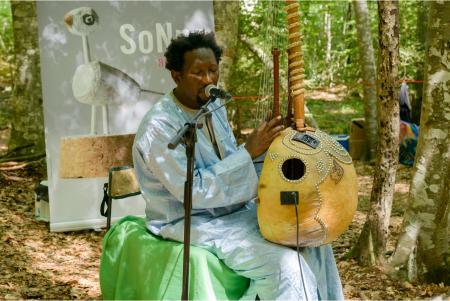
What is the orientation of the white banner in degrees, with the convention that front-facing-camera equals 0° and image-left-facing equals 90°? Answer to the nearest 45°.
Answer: approximately 0°

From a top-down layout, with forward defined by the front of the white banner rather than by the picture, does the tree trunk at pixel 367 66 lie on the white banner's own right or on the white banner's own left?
on the white banner's own left

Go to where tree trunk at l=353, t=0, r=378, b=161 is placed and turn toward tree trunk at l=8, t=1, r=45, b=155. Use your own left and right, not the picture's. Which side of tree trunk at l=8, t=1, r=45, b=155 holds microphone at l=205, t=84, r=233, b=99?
left

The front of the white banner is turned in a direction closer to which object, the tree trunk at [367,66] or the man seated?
the man seated

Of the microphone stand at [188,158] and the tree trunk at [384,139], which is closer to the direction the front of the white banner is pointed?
the microphone stand

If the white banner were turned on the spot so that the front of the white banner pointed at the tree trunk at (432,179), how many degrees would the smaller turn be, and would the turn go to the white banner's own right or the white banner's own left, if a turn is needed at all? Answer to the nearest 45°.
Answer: approximately 45° to the white banner's own left

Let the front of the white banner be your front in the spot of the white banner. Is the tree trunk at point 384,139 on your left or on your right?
on your left

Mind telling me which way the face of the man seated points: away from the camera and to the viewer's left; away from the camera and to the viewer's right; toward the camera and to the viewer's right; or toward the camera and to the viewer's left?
toward the camera and to the viewer's right
